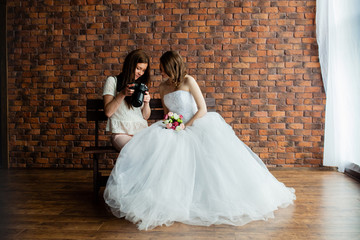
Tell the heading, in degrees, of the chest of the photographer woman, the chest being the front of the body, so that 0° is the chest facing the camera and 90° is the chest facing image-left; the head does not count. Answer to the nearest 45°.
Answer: approximately 315°

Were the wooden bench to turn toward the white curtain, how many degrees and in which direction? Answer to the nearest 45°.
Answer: approximately 90° to its left

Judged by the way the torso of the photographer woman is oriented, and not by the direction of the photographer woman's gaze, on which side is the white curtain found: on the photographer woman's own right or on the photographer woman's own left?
on the photographer woman's own left

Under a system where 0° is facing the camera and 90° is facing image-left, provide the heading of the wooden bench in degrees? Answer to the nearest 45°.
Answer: approximately 0°
